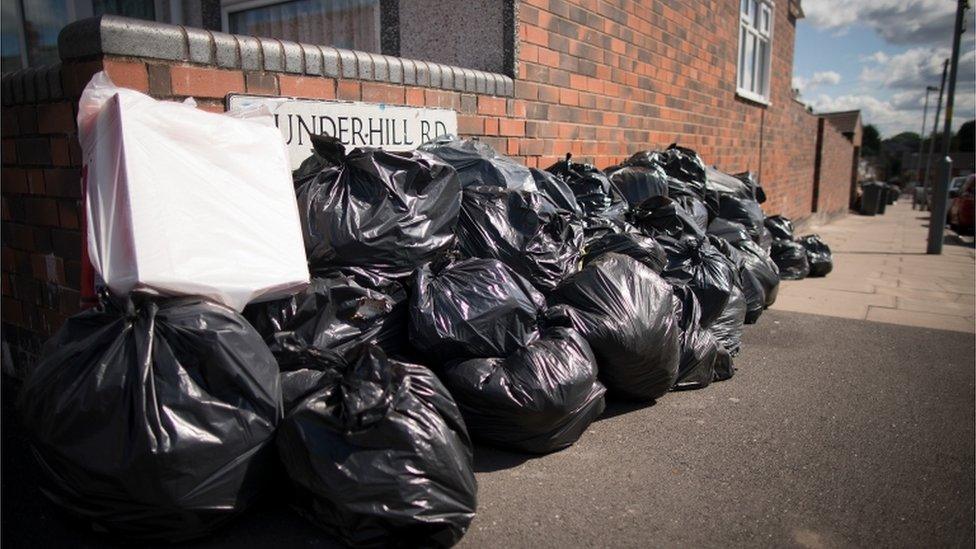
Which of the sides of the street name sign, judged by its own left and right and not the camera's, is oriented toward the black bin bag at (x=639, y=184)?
left

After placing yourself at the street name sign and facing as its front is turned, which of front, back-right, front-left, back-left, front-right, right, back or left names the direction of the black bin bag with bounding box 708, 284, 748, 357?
front-left

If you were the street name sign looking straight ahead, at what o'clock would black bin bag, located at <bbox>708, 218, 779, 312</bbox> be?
The black bin bag is roughly at 10 o'clock from the street name sign.

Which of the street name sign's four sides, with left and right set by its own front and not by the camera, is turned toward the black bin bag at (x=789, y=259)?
left

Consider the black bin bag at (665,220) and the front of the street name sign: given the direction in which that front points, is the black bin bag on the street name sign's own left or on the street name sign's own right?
on the street name sign's own left

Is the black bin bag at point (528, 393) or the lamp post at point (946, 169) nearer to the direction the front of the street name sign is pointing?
the black bin bag

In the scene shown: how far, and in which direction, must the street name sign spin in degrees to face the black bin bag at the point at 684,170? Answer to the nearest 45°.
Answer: approximately 90° to its left

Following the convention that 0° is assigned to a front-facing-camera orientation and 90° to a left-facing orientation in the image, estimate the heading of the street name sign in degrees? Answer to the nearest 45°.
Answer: approximately 315°
